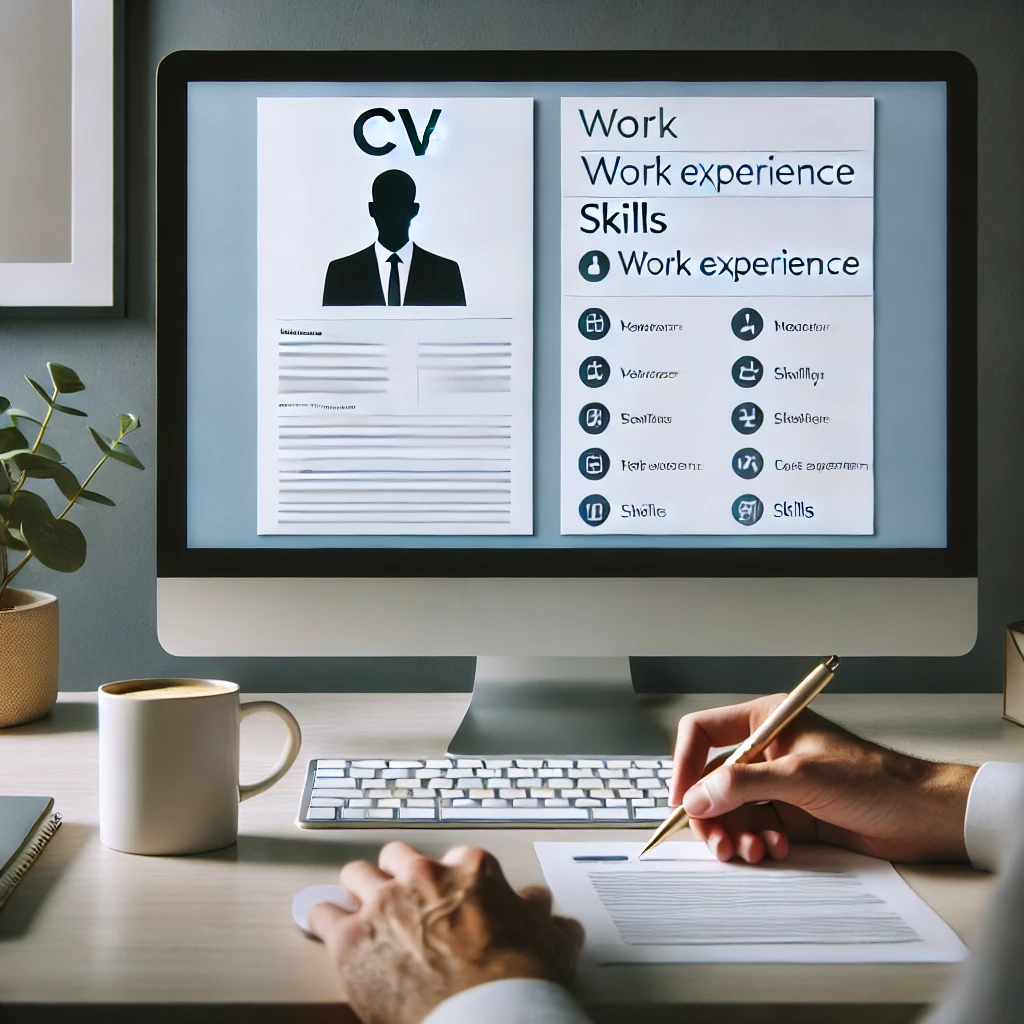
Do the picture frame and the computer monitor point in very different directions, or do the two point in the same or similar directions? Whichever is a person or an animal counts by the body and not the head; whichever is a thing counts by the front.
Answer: same or similar directions

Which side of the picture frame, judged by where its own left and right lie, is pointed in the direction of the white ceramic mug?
front

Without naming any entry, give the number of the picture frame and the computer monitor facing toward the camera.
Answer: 2

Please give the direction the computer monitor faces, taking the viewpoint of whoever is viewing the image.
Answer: facing the viewer

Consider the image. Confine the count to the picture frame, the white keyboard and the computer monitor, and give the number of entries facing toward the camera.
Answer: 3

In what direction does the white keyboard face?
toward the camera

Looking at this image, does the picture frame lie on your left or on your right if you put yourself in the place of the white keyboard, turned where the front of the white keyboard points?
on your right

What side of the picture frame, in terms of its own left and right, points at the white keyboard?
front

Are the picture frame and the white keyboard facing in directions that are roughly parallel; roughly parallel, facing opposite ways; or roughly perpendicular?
roughly parallel
